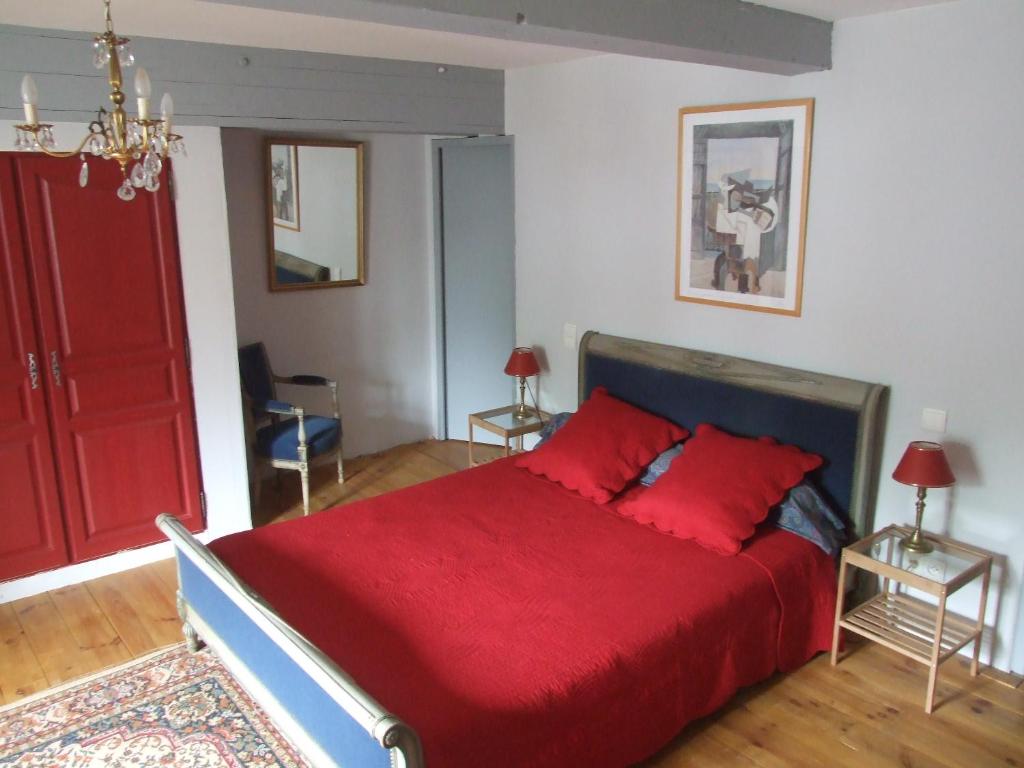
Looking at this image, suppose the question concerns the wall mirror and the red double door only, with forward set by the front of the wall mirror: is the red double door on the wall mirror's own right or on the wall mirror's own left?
on the wall mirror's own right

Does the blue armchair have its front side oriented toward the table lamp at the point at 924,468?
yes

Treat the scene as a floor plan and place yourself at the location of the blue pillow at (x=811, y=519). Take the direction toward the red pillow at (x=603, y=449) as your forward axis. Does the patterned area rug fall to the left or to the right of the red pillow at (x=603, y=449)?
left

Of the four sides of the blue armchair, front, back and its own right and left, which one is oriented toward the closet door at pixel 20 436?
right

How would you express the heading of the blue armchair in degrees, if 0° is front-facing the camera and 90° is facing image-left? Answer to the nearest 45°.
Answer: approximately 315°

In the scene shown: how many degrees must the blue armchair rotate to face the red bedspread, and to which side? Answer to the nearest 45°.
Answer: approximately 45° to its right

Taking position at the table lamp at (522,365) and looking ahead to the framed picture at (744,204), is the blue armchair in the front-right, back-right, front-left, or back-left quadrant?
back-right

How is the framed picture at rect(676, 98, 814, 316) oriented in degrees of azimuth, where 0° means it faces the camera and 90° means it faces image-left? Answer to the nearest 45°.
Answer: approximately 45°

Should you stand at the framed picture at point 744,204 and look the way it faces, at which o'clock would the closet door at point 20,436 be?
The closet door is roughly at 1 o'clock from the framed picture.
